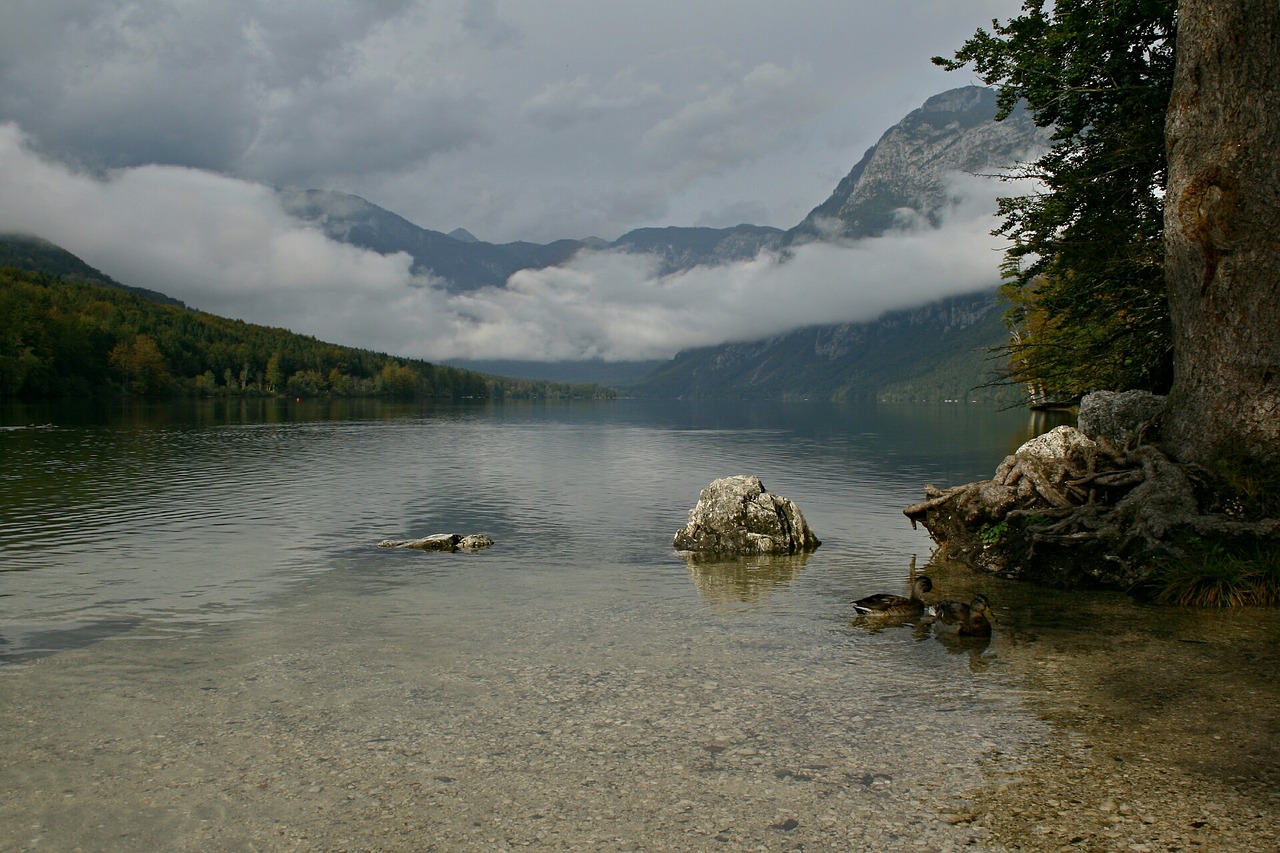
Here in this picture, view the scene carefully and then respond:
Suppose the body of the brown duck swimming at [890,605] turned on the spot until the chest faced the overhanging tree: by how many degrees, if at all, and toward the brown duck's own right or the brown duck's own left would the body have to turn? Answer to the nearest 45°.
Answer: approximately 45° to the brown duck's own left

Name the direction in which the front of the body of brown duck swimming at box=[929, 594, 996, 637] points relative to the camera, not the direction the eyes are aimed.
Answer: to the viewer's right

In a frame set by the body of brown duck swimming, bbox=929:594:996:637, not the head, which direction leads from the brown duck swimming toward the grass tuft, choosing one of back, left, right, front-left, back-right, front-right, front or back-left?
front-left

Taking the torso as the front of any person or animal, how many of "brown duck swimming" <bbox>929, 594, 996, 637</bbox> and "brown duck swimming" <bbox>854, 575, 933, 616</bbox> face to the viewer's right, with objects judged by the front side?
2

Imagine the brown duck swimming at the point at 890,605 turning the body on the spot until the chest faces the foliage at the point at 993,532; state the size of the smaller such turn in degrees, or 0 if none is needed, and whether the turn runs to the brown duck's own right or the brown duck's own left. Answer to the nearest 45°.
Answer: approximately 90° to the brown duck's own left

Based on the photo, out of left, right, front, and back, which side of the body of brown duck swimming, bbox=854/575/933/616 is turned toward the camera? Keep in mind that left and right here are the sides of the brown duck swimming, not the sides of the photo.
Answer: right

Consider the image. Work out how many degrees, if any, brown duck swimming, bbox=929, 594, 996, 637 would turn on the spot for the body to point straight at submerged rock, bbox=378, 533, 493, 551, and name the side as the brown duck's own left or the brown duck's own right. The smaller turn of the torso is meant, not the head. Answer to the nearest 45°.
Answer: approximately 135° to the brown duck's own left

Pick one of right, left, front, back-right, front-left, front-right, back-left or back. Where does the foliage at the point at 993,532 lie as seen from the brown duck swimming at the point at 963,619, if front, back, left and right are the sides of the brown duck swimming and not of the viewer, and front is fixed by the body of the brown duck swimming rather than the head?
left

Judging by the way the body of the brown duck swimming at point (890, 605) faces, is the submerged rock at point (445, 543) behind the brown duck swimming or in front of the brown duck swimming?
behind

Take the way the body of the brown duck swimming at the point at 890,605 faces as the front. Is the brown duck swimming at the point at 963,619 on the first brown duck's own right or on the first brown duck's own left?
on the first brown duck's own right

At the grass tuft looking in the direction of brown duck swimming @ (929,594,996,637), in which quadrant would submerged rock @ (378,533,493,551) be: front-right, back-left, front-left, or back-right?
front-right

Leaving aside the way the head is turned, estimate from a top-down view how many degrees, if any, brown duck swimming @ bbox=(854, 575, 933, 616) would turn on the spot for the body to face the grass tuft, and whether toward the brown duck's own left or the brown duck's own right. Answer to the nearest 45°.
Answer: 0° — it already faces it

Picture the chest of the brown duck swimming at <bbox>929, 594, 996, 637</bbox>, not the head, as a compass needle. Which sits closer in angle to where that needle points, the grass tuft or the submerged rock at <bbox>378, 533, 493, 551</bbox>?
the grass tuft

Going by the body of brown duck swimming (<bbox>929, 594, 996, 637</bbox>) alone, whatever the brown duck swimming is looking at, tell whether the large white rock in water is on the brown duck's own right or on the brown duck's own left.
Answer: on the brown duck's own left

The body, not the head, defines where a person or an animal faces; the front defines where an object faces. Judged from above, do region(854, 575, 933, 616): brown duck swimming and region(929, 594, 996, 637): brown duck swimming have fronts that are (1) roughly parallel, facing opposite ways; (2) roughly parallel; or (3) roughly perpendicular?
roughly parallel
